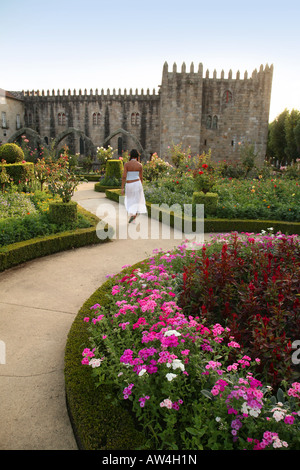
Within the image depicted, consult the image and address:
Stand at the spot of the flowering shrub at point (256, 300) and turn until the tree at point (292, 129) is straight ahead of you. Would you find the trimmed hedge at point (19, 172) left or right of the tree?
left

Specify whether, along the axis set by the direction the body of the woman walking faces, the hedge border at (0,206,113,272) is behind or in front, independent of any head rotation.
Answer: behind

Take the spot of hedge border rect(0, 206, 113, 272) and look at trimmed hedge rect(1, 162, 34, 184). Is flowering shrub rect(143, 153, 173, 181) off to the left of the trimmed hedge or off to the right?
right

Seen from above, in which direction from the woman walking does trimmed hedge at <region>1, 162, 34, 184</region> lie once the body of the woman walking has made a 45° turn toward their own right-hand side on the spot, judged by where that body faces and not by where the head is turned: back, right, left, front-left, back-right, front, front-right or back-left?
left

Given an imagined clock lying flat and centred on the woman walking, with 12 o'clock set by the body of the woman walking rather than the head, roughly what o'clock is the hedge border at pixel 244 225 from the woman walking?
The hedge border is roughly at 3 o'clock from the woman walking.

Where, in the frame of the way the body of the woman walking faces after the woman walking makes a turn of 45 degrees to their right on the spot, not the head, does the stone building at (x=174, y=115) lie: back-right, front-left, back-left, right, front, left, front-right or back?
front-left

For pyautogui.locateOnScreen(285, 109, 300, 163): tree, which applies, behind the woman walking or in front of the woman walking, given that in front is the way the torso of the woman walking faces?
in front

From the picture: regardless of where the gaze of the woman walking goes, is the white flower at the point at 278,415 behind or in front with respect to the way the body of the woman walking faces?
behind

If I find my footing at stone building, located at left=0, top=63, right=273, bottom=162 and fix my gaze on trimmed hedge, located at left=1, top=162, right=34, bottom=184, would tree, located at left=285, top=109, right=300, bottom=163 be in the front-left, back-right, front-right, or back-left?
back-left

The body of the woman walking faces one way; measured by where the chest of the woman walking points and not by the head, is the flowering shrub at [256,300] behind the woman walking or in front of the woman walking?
behind

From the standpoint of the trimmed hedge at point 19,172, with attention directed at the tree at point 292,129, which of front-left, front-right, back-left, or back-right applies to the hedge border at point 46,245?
back-right

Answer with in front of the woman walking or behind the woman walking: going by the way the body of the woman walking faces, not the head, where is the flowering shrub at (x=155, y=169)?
in front

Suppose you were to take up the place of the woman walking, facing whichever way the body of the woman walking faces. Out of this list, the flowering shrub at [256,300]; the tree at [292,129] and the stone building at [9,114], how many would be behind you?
1

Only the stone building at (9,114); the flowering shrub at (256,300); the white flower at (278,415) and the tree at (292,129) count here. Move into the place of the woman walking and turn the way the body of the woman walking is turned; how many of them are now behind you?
2

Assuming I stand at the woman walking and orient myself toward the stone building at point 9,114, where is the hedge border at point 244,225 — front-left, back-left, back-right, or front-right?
back-right

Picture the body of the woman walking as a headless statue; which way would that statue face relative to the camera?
away from the camera

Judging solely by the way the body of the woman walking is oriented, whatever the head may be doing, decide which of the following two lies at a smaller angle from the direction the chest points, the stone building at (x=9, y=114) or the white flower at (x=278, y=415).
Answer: the stone building

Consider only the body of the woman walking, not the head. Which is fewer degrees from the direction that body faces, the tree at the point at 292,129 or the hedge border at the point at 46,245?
the tree
